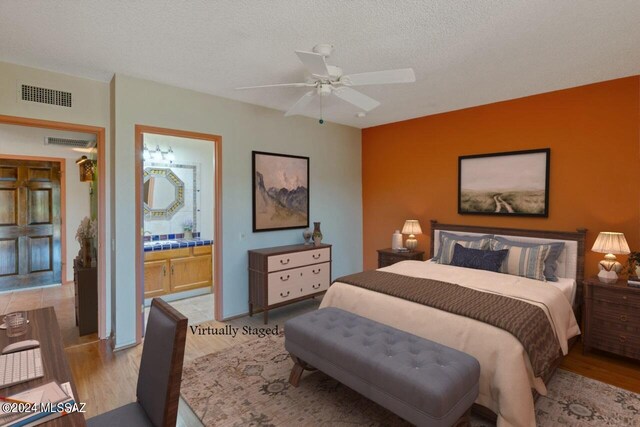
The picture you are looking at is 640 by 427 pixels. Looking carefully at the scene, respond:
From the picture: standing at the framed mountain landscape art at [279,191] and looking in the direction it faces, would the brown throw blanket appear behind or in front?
in front

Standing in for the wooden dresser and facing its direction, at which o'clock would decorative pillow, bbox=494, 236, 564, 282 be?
The decorative pillow is roughly at 11 o'clock from the wooden dresser.

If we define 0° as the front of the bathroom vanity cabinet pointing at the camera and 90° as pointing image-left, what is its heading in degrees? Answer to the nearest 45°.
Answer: approximately 315°

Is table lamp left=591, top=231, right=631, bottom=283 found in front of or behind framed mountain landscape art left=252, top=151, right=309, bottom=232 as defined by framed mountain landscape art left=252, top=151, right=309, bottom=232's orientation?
in front

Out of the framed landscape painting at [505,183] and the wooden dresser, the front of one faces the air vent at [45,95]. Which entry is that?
the framed landscape painting

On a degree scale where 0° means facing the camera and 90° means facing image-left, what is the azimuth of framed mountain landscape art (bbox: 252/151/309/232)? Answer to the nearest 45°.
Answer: approximately 315°

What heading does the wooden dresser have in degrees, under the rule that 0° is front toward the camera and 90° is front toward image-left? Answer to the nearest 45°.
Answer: approximately 315°
